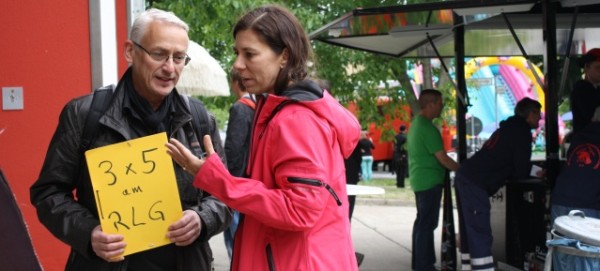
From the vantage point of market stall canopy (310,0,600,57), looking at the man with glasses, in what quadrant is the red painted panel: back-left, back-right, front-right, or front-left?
front-right

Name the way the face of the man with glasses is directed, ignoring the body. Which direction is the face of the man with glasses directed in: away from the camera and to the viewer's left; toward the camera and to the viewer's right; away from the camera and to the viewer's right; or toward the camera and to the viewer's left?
toward the camera and to the viewer's right

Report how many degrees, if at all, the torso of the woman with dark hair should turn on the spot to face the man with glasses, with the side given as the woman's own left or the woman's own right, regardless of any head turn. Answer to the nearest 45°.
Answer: approximately 45° to the woman's own right

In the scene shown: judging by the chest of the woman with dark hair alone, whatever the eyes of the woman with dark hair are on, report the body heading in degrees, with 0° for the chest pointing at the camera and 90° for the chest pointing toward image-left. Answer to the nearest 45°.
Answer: approximately 90°

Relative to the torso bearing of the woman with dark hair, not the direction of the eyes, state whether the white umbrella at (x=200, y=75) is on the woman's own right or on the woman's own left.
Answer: on the woman's own right
